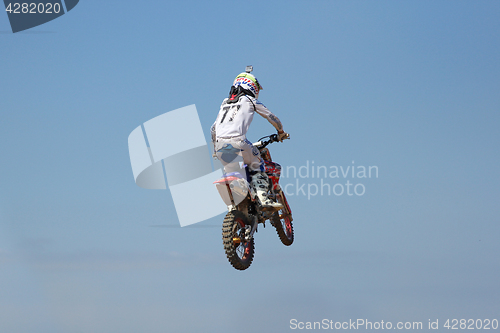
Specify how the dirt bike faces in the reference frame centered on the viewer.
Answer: facing away from the viewer and to the right of the viewer

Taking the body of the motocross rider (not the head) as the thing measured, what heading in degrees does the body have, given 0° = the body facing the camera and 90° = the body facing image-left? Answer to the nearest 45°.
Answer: approximately 225°
